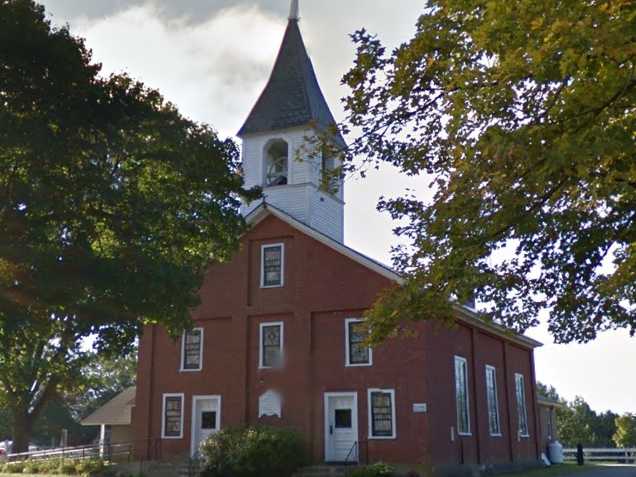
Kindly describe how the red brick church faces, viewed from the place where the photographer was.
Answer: facing the viewer and to the left of the viewer

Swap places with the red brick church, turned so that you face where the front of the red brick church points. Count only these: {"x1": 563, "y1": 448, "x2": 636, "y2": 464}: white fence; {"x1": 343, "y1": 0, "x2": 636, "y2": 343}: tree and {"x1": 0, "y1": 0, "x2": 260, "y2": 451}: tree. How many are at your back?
1

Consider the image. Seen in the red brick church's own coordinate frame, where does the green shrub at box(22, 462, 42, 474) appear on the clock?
The green shrub is roughly at 2 o'clock from the red brick church.

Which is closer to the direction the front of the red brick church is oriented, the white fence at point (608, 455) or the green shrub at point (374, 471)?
the green shrub

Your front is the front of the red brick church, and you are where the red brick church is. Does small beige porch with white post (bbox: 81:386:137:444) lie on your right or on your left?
on your right

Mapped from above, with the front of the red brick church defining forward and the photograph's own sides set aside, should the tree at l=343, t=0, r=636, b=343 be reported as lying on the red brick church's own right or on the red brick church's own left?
on the red brick church's own left
